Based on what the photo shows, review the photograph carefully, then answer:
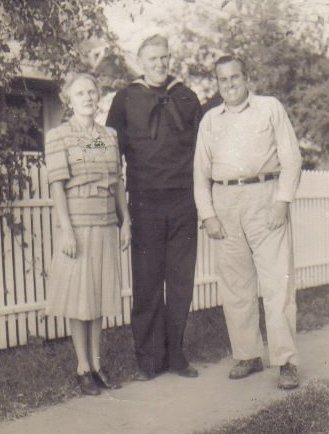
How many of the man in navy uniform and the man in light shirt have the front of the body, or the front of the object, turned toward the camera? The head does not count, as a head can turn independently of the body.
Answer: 2

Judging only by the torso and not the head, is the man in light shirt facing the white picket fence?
no

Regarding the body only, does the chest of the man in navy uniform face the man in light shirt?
no

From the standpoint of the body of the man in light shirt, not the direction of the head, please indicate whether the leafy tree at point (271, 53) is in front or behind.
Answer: behind

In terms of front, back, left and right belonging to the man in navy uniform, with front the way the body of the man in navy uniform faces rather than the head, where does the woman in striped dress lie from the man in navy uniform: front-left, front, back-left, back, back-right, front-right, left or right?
front-right

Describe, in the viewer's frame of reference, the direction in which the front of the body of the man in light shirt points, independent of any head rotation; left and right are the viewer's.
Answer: facing the viewer

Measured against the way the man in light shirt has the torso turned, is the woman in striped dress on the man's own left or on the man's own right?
on the man's own right

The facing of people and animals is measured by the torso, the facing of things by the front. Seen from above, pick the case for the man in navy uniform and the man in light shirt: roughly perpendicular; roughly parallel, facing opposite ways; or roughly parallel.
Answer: roughly parallel

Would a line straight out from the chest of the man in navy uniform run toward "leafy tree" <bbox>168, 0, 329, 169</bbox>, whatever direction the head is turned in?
no

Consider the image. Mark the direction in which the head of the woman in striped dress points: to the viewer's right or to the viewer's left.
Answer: to the viewer's right

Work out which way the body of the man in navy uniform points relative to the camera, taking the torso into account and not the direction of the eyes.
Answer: toward the camera
